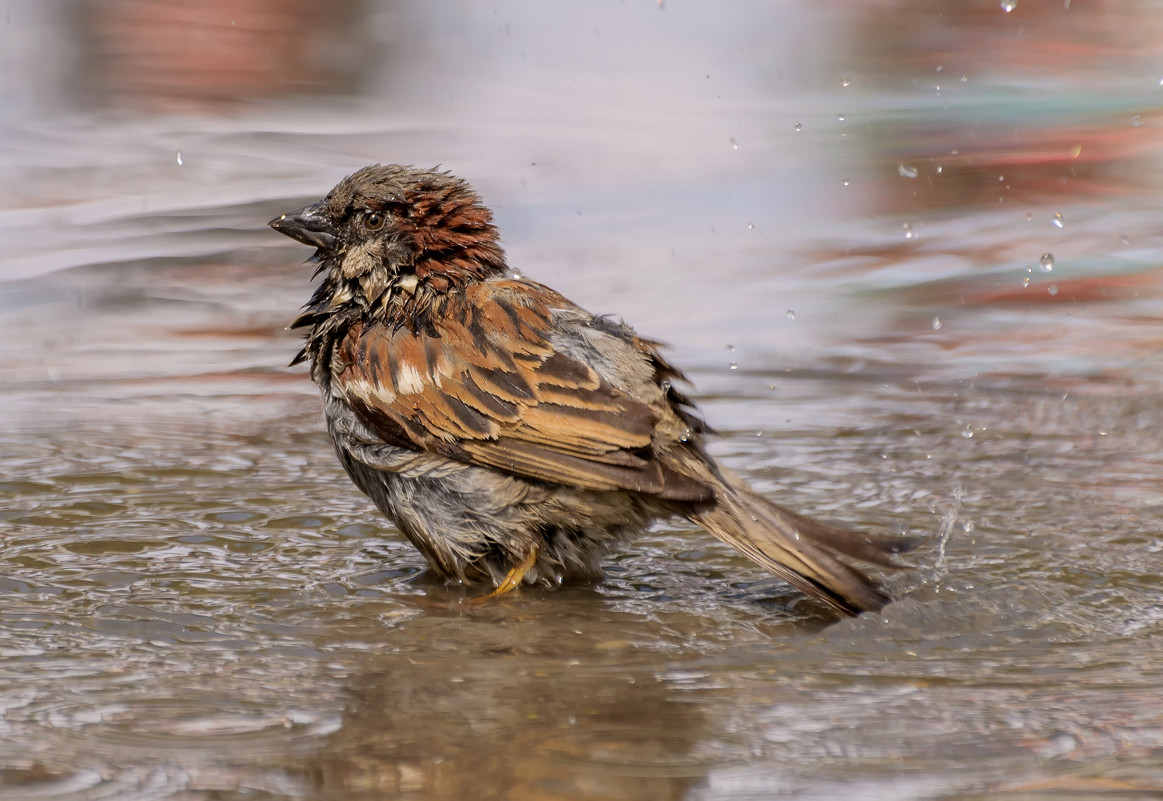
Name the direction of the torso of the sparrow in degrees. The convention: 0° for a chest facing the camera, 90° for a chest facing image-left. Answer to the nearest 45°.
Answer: approximately 90°
